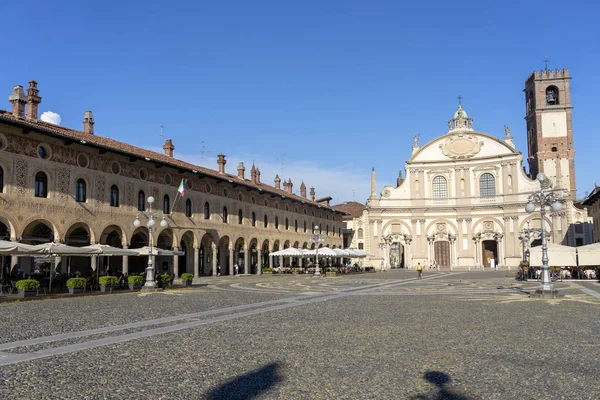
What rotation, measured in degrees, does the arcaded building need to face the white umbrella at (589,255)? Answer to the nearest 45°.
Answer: approximately 45° to its left

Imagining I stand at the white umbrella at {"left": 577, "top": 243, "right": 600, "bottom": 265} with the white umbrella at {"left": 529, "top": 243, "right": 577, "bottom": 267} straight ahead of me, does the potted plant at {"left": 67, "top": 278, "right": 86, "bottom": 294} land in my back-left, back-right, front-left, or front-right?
front-left

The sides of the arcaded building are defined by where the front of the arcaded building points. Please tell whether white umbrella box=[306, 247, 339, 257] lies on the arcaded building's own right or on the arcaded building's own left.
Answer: on the arcaded building's own left

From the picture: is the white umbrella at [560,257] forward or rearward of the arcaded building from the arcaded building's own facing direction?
forward

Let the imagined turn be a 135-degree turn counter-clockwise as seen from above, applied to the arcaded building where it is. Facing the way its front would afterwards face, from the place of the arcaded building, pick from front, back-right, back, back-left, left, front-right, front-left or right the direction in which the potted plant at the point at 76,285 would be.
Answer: back

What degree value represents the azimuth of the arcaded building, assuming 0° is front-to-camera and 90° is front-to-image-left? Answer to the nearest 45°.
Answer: approximately 315°

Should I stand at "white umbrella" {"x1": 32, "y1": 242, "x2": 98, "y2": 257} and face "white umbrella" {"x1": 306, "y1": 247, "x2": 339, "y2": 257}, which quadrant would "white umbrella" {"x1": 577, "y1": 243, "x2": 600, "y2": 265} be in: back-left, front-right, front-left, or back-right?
front-right
